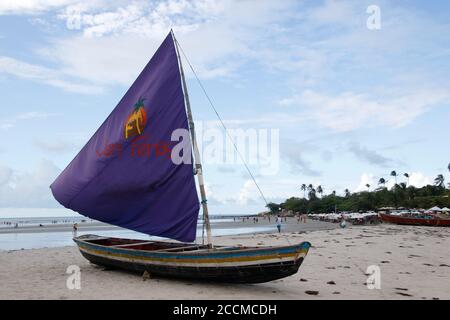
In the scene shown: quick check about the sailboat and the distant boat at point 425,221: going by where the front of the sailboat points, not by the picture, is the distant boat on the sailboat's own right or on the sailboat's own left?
on the sailboat's own left

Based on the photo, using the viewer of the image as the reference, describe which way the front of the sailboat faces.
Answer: facing to the right of the viewer
